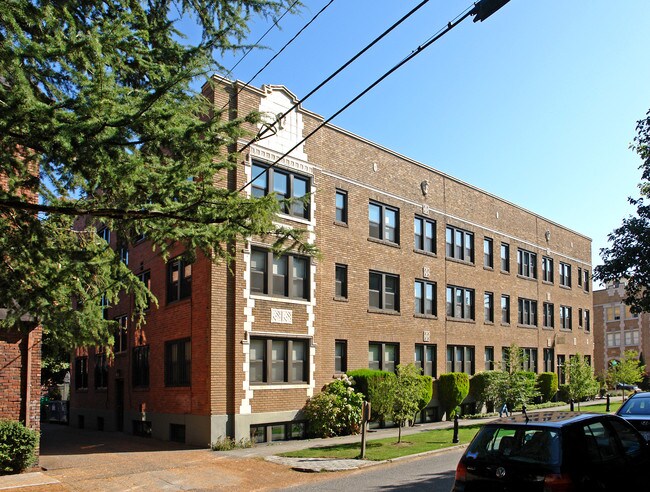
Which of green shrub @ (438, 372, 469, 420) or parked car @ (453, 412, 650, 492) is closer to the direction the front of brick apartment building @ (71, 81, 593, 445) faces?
the parked car

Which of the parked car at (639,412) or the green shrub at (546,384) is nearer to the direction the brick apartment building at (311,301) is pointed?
the parked car

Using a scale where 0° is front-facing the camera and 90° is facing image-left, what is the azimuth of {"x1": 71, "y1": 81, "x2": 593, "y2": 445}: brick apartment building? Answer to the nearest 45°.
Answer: approximately 315°

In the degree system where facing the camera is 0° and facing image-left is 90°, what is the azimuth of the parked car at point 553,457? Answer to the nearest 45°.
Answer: approximately 225°

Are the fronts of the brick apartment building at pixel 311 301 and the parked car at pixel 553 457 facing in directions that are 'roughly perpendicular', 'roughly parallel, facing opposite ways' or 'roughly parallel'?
roughly perpendicular

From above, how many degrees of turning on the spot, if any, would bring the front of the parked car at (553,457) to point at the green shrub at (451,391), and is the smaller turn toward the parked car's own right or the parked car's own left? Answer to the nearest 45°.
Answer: approximately 45° to the parked car's own left

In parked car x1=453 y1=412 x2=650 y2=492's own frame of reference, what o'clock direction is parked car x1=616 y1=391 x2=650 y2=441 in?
parked car x1=616 y1=391 x2=650 y2=441 is roughly at 11 o'clock from parked car x1=453 y1=412 x2=650 y2=492.
